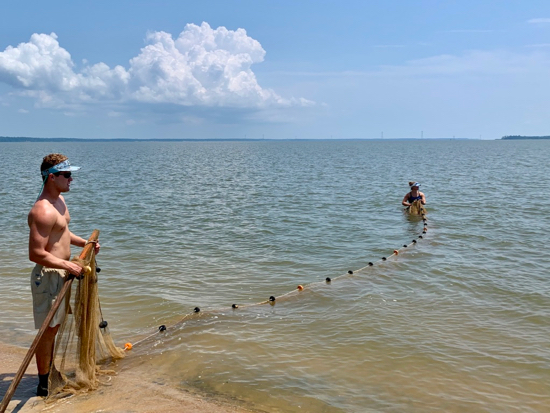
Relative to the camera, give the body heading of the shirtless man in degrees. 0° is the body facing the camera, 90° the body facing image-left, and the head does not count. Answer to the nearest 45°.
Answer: approximately 270°

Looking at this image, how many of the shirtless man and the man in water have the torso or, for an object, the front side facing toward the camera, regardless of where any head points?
1

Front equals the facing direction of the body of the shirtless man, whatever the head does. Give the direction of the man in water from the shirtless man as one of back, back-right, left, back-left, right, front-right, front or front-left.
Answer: front-left

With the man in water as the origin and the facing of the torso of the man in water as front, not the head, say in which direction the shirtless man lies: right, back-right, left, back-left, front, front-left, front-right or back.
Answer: front

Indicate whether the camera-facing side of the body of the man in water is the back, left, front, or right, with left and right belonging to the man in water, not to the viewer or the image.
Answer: front

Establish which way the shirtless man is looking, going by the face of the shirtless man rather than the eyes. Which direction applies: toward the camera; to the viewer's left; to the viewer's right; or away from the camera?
to the viewer's right
